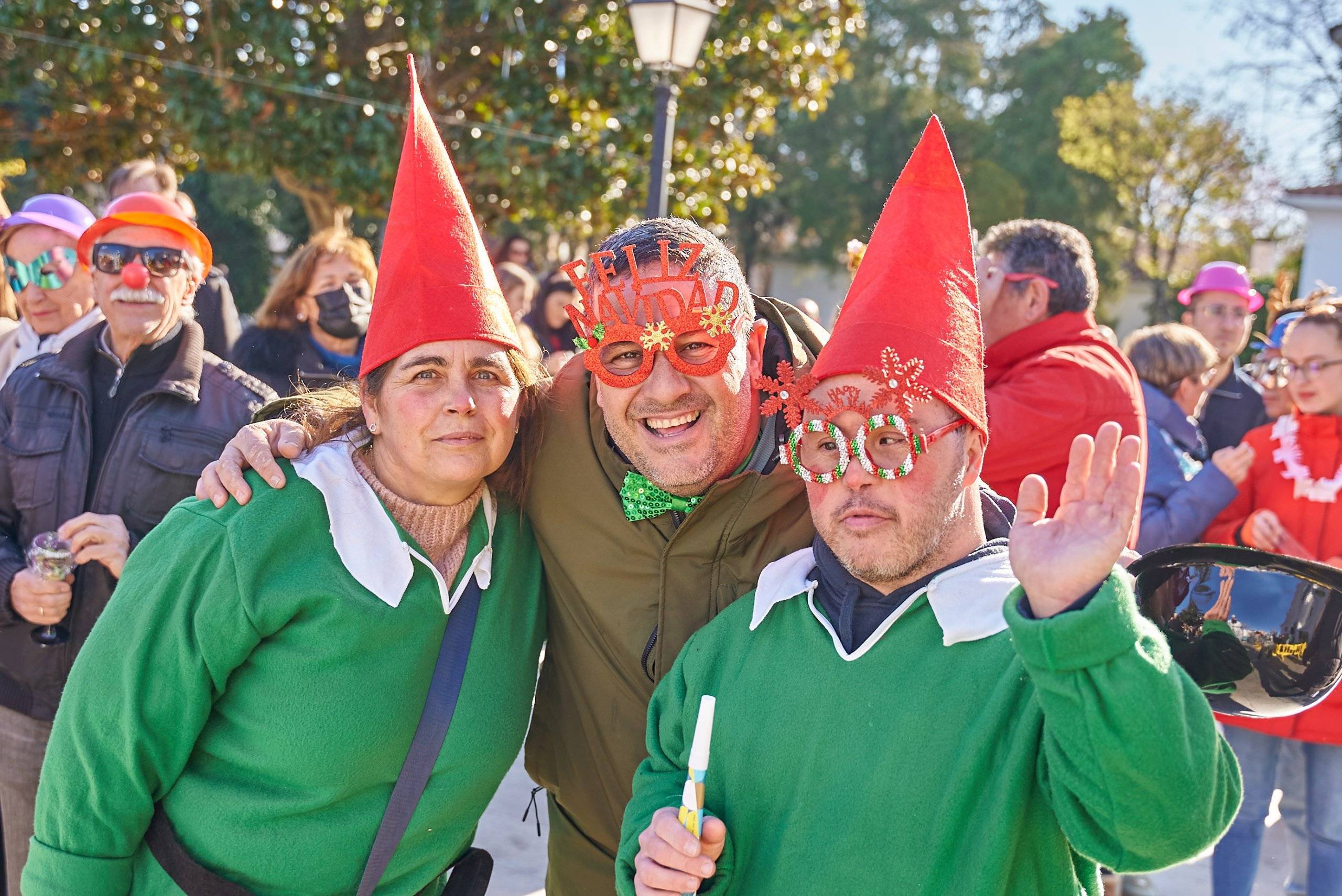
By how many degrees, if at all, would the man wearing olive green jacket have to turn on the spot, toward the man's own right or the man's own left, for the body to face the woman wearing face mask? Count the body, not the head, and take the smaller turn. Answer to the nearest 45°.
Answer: approximately 135° to the man's own right

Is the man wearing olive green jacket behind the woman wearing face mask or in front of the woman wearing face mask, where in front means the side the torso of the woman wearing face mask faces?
in front

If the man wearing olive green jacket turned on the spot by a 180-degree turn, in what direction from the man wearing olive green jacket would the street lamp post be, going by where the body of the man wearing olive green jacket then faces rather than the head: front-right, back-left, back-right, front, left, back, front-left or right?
front

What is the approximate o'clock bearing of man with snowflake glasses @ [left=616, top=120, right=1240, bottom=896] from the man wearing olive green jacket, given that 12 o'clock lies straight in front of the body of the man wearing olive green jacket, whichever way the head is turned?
The man with snowflake glasses is roughly at 11 o'clock from the man wearing olive green jacket.

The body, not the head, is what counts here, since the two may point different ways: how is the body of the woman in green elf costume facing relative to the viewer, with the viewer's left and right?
facing the viewer and to the right of the viewer

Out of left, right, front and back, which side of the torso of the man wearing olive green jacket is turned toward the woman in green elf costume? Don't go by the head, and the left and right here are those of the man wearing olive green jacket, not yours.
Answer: right

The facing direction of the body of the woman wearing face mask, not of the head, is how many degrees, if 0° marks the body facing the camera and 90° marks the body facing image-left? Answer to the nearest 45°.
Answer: approximately 315°

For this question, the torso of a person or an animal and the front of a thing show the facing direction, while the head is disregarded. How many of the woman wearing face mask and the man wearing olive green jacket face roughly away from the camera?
0

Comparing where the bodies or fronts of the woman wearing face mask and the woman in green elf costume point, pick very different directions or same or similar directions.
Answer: same or similar directions

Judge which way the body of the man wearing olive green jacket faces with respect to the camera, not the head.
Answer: toward the camera

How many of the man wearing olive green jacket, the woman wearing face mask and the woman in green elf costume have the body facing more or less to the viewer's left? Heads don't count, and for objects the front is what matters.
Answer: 0

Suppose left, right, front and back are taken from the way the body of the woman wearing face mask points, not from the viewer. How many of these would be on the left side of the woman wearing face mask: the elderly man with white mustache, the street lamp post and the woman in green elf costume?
1

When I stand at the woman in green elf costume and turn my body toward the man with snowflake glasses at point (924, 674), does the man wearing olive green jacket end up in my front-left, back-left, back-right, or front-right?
front-left

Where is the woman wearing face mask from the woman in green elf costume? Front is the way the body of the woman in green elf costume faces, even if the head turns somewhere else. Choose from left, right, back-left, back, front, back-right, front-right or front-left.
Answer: back-left

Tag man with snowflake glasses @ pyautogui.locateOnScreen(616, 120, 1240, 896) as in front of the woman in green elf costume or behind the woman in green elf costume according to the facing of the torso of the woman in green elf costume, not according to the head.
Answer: in front

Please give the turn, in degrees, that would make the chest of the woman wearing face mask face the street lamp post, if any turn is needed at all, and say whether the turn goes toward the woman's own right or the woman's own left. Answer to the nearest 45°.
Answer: approximately 90° to the woman's own left

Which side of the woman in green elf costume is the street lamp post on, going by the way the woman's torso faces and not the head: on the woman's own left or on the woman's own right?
on the woman's own left
